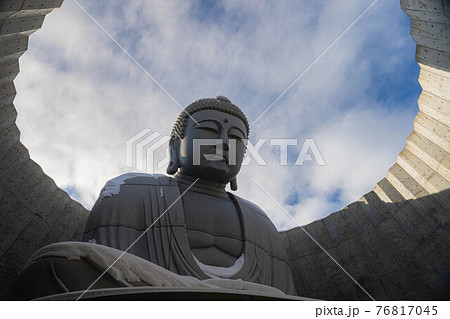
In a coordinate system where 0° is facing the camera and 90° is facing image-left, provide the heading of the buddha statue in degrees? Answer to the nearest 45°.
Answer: approximately 315°
